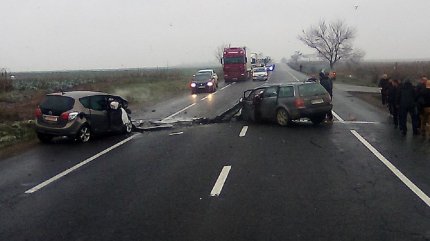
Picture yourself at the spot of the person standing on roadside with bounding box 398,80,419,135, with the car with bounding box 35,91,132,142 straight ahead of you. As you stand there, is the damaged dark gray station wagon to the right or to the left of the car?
right

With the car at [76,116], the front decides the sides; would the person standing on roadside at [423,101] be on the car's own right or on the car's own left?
on the car's own right

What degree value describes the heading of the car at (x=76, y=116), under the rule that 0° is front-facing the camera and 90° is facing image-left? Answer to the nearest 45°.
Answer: approximately 225°

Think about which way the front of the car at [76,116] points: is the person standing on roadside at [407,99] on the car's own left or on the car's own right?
on the car's own right

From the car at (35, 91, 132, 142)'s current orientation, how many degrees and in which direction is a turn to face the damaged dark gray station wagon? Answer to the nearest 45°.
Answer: approximately 45° to its right

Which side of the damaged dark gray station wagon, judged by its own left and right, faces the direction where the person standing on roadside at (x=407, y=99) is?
back

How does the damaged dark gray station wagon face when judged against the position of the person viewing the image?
facing away from the viewer and to the left of the viewer

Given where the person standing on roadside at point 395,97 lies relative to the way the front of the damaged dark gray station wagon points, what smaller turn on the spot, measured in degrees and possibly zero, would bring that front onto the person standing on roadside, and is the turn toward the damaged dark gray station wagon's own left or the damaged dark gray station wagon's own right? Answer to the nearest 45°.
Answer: approximately 135° to the damaged dark gray station wagon's own right

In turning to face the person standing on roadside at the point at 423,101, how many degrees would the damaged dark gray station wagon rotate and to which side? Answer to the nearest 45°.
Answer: approximately 180°
